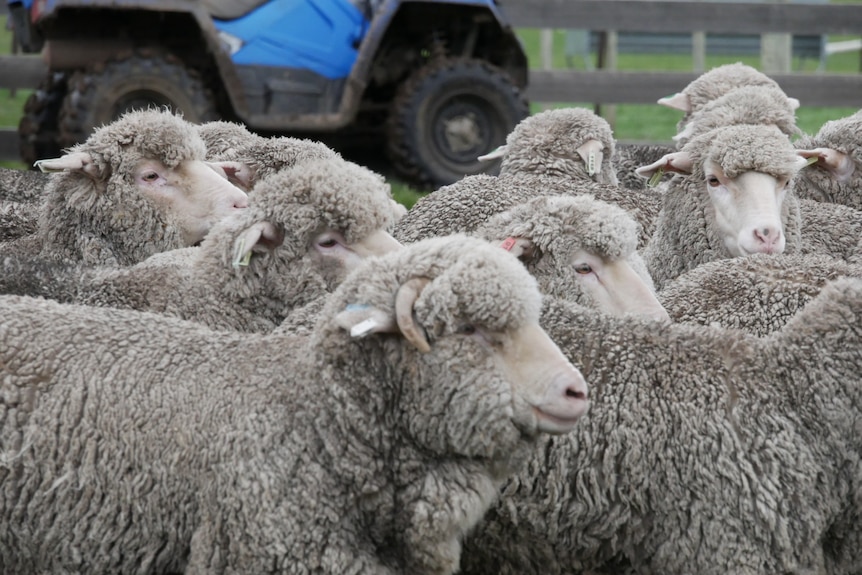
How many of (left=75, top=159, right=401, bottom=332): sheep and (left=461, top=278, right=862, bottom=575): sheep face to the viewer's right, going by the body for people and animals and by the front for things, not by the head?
2

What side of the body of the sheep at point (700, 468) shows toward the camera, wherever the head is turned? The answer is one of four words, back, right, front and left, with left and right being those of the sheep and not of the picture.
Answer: right

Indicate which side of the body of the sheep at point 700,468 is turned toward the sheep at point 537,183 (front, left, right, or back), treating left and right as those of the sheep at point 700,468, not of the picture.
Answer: left

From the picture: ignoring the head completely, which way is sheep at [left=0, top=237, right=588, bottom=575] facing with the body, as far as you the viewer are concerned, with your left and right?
facing to the right of the viewer

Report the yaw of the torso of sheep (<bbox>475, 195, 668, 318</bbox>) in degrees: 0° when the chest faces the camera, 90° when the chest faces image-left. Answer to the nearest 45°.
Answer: approximately 315°

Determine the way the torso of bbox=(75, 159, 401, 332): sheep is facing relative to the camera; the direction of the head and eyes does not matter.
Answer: to the viewer's right

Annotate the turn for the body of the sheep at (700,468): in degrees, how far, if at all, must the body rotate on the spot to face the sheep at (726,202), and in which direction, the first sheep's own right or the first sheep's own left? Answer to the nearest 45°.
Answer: approximately 90° to the first sheep's own left

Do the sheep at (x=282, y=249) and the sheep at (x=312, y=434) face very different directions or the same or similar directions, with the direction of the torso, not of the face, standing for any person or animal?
same or similar directions

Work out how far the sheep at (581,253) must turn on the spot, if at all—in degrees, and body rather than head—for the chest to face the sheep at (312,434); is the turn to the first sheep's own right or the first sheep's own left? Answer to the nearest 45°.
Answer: approximately 90° to the first sheep's own right

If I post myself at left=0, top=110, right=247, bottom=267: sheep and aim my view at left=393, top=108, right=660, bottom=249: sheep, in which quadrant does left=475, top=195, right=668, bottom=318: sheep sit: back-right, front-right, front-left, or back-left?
front-right
